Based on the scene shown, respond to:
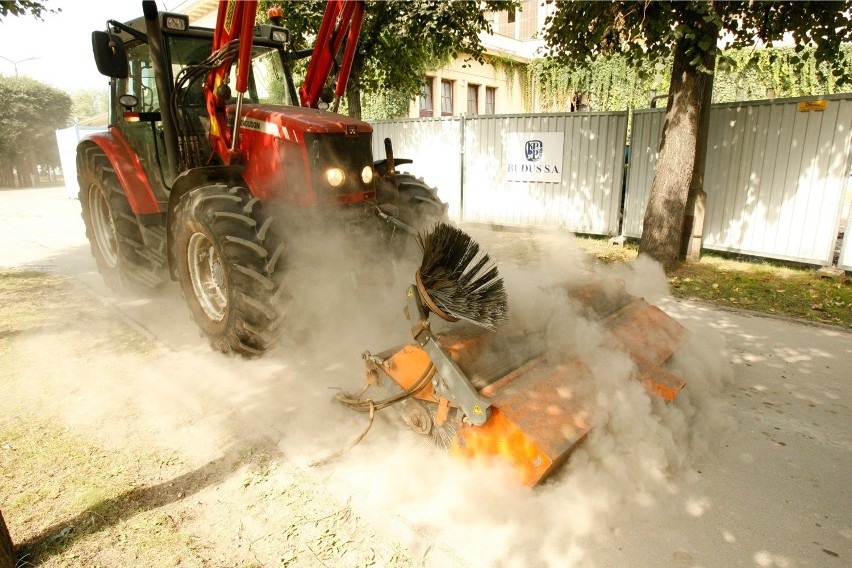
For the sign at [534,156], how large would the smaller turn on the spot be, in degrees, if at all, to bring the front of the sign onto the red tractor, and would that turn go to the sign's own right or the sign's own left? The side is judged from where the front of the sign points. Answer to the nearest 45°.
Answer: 0° — it already faces it

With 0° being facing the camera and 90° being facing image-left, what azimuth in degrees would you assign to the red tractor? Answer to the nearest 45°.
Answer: approximately 315°

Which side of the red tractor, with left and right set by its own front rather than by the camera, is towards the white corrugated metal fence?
left

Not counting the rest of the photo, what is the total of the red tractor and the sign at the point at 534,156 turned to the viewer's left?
0

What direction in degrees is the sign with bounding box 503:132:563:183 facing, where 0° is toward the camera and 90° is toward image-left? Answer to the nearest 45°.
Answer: approximately 0°

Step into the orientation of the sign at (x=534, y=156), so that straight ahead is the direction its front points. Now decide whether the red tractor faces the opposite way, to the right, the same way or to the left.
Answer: to the left

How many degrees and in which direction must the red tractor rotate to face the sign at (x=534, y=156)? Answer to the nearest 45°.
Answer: approximately 90° to its left
